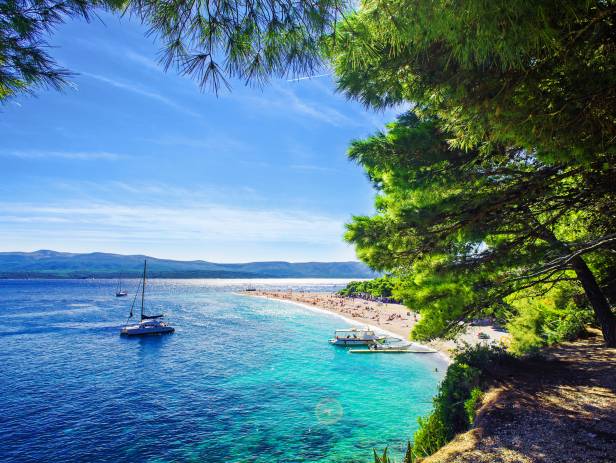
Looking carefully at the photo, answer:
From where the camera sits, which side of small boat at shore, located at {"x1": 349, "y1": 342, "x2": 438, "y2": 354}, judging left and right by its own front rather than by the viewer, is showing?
right

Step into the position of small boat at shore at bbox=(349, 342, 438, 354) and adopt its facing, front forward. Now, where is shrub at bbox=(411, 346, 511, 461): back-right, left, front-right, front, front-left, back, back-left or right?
right

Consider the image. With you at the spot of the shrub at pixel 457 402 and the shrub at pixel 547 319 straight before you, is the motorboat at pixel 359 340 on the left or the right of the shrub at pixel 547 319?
left
